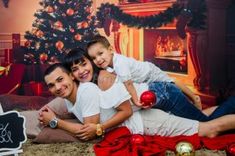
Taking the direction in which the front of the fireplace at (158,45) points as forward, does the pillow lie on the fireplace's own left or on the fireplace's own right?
on the fireplace's own right

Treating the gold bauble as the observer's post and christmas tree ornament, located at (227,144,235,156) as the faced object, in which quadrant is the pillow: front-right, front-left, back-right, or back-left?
back-left

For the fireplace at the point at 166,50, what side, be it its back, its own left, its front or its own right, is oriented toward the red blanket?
front

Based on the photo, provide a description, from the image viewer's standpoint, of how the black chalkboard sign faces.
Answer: facing the viewer

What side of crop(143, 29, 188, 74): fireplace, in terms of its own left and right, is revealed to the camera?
front

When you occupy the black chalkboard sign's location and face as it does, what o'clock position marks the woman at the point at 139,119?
The woman is roughly at 9 o'clock from the black chalkboard sign.

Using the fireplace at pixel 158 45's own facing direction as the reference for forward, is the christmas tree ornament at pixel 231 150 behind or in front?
in front
